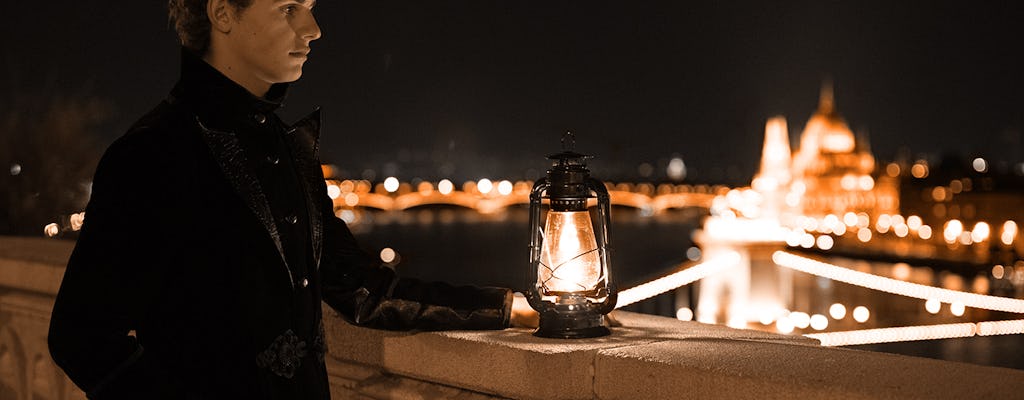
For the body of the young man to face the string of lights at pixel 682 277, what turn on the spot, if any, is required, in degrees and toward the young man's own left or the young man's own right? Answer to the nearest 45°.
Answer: approximately 90° to the young man's own left

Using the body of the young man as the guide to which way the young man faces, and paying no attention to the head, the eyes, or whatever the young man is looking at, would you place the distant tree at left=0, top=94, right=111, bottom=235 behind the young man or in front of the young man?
behind

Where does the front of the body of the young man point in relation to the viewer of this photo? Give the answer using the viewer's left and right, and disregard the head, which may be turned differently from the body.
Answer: facing the viewer and to the right of the viewer

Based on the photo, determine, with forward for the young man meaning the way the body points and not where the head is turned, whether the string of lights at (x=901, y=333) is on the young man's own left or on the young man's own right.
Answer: on the young man's own left

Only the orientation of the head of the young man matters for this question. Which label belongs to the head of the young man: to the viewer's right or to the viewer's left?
to the viewer's right
